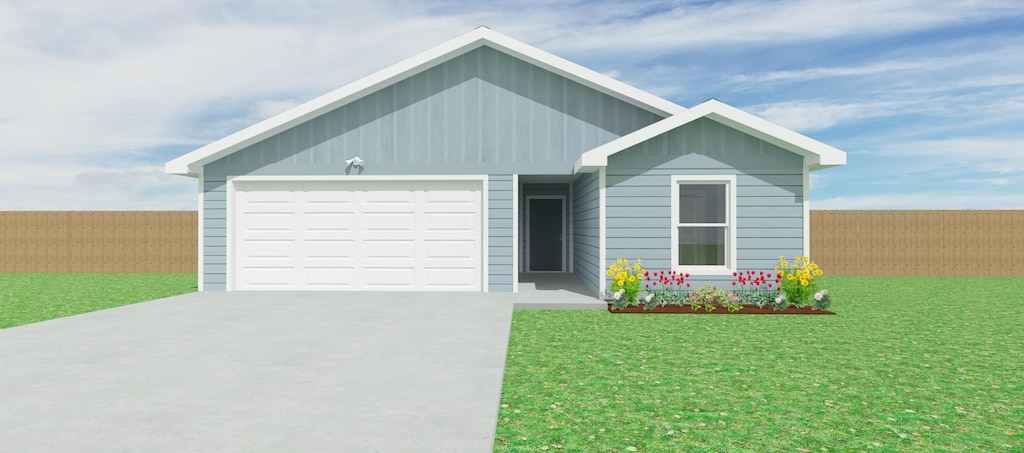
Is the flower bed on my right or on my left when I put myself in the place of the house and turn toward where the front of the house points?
on my left

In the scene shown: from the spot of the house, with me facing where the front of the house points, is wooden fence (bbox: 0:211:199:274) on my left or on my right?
on my right

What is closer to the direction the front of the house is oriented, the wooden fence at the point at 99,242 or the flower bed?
the flower bed

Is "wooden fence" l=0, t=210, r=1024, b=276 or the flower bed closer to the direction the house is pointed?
the flower bed

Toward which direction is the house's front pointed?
toward the camera
